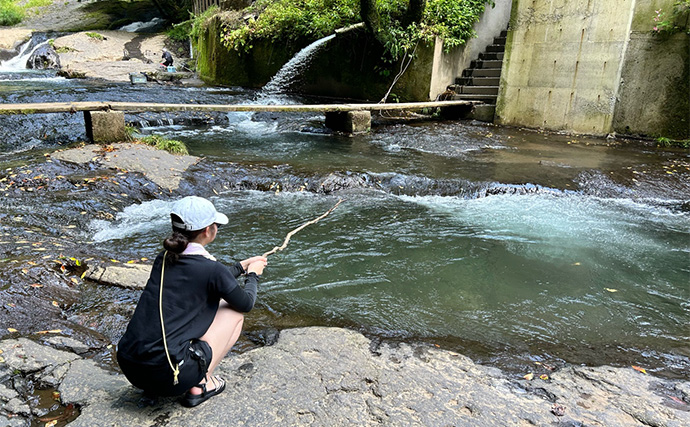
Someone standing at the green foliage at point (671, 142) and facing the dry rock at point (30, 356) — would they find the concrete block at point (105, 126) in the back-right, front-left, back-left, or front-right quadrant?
front-right

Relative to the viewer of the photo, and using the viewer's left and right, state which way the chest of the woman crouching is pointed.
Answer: facing away from the viewer and to the right of the viewer

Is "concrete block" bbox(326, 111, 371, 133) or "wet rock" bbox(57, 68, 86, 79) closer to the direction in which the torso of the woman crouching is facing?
the concrete block

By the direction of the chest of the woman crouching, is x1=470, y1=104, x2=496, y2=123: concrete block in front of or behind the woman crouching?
in front

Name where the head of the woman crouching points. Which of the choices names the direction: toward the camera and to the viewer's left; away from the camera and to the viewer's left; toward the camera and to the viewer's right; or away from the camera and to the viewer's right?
away from the camera and to the viewer's right

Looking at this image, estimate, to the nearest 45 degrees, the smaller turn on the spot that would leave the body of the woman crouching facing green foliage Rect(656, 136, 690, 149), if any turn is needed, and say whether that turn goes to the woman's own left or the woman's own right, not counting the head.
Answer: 0° — they already face it

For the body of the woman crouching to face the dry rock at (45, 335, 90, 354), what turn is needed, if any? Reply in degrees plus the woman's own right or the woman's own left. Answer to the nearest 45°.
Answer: approximately 90° to the woman's own left

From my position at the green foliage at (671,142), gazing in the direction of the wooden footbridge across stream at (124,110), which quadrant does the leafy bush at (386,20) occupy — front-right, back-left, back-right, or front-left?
front-right

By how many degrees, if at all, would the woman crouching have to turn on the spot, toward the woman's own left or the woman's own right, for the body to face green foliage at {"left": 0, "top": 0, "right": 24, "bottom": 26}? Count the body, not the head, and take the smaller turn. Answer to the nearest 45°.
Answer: approximately 45° to the woman's own left

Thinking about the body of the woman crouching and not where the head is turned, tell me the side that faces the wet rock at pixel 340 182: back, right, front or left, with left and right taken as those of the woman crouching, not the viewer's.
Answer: front

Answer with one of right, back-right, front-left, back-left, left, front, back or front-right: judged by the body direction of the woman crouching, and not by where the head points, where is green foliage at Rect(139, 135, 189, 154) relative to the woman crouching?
front-left

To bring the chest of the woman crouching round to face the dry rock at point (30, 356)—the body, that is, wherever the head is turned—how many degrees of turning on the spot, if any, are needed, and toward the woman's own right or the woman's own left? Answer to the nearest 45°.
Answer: approximately 90° to the woman's own left

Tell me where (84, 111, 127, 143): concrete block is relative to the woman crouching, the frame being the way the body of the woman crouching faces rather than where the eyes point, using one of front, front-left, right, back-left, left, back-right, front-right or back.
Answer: front-left

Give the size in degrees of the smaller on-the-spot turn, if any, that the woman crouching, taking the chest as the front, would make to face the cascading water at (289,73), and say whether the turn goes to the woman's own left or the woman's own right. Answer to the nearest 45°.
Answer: approximately 45° to the woman's own left
